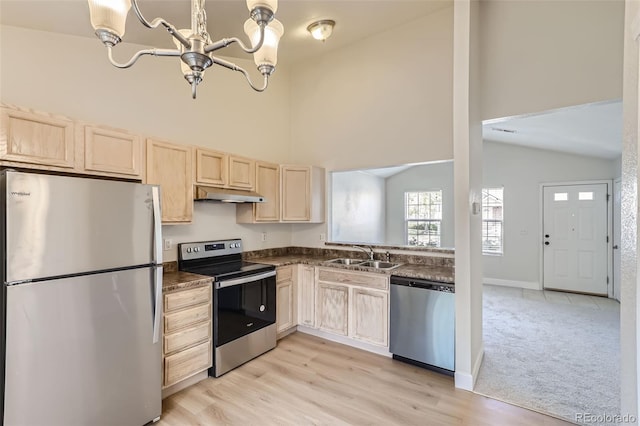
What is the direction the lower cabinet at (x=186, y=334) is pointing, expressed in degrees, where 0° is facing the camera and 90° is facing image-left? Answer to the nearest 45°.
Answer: approximately 315°

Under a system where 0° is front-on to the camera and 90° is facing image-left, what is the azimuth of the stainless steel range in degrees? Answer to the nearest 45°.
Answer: approximately 315°

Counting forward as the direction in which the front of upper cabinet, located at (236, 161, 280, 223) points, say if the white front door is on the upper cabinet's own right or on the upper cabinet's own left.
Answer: on the upper cabinet's own left

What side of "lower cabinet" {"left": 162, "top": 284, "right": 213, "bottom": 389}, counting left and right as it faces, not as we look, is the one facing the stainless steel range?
left

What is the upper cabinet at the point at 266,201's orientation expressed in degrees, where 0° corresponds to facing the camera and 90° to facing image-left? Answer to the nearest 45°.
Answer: approximately 315°
